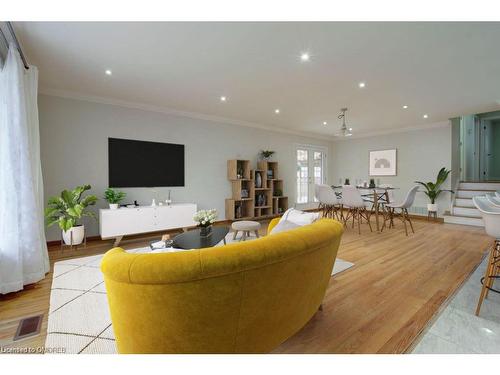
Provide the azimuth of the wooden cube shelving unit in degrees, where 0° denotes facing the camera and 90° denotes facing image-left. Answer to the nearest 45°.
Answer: approximately 315°

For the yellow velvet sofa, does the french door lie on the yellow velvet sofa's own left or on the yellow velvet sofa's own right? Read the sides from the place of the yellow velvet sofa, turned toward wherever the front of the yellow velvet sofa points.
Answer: on the yellow velvet sofa's own right

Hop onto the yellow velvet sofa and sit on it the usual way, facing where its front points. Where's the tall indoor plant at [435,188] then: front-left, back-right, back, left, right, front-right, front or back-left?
right

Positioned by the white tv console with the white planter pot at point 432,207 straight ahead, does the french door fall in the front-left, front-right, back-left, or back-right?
front-left

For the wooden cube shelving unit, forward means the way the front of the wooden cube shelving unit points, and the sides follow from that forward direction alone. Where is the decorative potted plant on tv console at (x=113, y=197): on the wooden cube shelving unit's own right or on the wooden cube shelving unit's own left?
on the wooden cube shelving unit's own right

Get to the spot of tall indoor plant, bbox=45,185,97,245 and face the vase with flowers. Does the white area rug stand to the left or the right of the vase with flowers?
right

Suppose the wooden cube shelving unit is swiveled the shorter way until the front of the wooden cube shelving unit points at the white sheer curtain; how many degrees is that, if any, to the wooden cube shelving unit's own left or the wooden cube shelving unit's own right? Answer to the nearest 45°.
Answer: approximately 90° to the wooden cube shelving unit's own right

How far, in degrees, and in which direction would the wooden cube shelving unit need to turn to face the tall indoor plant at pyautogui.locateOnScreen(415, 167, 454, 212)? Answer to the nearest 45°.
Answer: approximately 45° to its left

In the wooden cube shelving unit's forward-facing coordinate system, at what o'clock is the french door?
The french door is roughly at 9 o'clock from the wooden cube shelving unit.

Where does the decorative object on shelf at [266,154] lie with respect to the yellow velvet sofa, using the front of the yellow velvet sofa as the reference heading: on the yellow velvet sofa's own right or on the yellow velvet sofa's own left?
on the yellow velvet sofa's own right

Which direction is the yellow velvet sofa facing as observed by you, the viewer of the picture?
facing away from the viewer and to the left of the viewer

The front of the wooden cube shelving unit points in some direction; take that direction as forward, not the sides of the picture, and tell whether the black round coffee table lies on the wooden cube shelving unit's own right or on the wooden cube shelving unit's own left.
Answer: on the wooden cube shelving unit's own right

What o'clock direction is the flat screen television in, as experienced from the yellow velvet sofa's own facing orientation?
The flat screen television is roughly at 1 o'clock from the yellow velvet sofa.

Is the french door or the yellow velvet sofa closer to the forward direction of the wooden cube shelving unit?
the yellow velvet sofa

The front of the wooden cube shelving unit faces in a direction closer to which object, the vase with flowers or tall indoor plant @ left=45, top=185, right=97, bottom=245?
the vase with flowers

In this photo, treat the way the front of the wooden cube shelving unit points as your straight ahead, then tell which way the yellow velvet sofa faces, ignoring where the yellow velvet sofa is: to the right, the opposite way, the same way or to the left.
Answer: the opposite way

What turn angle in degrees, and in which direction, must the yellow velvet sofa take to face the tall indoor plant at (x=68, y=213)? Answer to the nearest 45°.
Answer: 0° — it already faces it

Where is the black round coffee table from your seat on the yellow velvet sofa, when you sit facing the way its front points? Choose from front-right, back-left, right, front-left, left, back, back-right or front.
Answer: front-right
